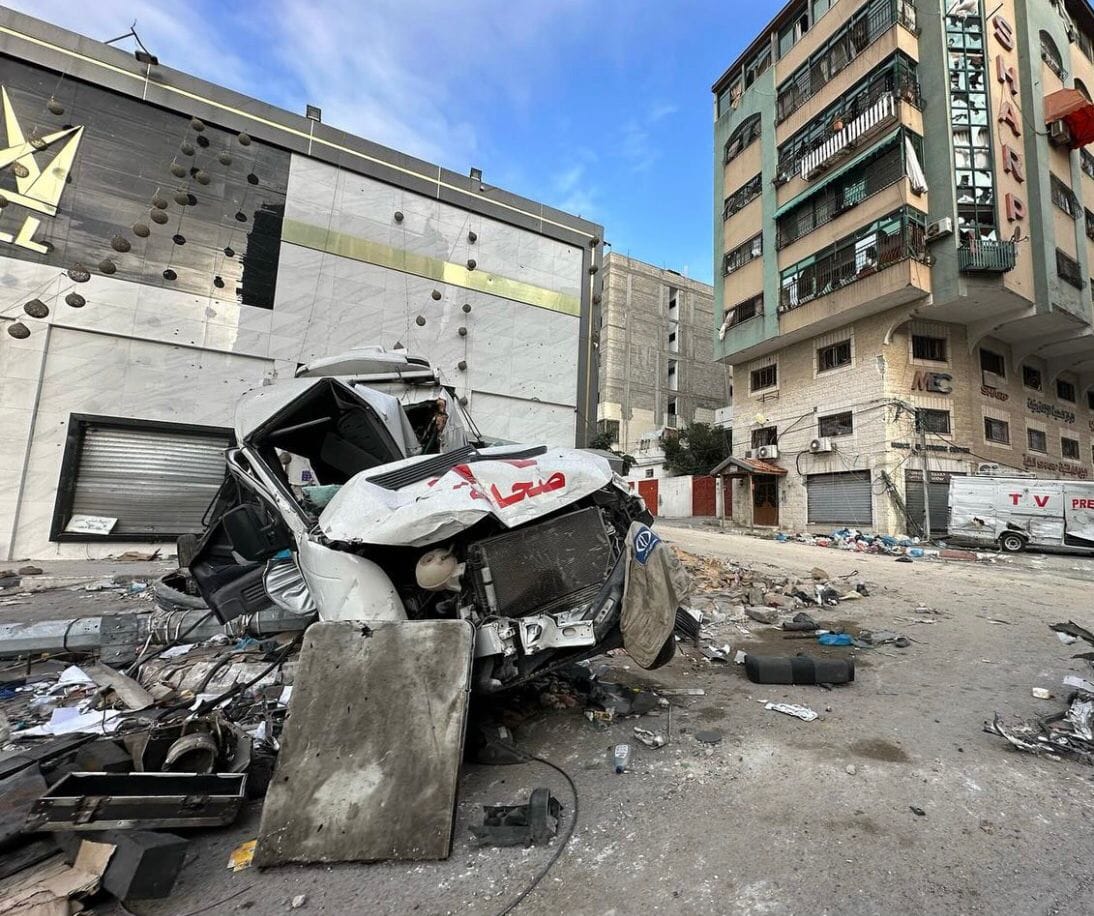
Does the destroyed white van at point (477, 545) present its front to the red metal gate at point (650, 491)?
no

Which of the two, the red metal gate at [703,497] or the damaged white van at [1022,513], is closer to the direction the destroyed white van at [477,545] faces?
the damaged white van

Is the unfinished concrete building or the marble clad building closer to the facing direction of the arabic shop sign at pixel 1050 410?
the marble clad building

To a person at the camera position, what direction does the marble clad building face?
facing the viewer and to the right of the viewer

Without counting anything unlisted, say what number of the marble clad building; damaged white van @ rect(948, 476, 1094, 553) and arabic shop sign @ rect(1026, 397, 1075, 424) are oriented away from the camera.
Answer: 0

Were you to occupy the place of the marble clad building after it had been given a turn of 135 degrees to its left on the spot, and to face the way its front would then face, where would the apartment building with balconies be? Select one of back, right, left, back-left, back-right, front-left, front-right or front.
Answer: right

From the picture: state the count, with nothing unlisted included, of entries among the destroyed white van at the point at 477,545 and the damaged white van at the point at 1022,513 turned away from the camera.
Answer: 0

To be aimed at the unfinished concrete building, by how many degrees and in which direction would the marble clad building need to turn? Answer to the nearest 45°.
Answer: approximately 90° to its left

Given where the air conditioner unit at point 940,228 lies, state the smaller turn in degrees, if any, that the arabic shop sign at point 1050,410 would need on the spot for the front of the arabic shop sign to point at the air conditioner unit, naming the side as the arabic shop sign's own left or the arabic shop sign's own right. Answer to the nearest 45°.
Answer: approximately 45° to the arabic shop sign's own right

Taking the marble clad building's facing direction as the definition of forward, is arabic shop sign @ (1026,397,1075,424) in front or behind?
in front
